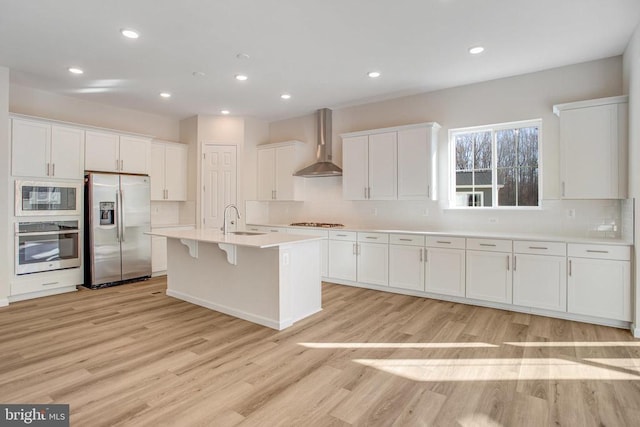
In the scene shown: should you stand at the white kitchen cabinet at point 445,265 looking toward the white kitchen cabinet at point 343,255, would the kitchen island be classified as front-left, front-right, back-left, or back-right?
front-left

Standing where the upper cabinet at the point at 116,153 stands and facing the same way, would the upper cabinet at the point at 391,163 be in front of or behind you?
in front

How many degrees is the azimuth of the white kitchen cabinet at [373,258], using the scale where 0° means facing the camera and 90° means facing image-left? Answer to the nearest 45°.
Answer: approximately 45°

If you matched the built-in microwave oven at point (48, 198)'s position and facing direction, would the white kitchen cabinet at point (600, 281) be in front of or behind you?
in front

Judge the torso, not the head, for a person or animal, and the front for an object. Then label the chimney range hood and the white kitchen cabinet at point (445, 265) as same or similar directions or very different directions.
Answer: same or similar directions

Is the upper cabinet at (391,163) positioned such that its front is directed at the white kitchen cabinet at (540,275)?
no

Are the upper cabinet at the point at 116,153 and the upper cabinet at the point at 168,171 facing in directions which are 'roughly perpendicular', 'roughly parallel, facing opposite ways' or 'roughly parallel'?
roughly parallel

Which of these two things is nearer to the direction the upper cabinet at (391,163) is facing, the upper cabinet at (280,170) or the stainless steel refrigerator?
the stainless steel refrigerator

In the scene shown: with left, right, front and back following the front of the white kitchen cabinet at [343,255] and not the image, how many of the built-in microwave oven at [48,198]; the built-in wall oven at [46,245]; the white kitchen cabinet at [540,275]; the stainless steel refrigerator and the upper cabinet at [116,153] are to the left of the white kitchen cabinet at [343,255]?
1

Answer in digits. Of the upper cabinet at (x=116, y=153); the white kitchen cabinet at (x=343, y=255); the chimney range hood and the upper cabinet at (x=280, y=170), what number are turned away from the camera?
0

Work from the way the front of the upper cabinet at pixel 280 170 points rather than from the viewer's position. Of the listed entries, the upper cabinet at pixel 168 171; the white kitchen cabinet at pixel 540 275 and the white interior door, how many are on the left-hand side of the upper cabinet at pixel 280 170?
1

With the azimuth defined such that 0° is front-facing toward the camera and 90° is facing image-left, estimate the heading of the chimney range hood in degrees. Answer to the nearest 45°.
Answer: approximately 45°

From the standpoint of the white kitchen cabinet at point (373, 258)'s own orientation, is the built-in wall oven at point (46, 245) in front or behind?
in front

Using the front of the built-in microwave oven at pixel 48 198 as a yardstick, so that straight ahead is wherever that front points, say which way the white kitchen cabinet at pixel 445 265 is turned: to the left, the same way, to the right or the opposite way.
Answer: to the right

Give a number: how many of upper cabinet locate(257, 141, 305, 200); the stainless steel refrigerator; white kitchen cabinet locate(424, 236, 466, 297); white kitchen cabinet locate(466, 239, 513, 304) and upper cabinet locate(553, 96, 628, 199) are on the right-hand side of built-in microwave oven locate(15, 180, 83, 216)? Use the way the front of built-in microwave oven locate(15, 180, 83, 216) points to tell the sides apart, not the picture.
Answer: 0

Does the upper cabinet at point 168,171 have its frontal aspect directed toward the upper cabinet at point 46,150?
no

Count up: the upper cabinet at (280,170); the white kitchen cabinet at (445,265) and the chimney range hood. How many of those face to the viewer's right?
0

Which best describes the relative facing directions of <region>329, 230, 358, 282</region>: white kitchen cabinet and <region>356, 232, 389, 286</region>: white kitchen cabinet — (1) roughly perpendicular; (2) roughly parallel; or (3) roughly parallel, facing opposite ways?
roughly parallel
